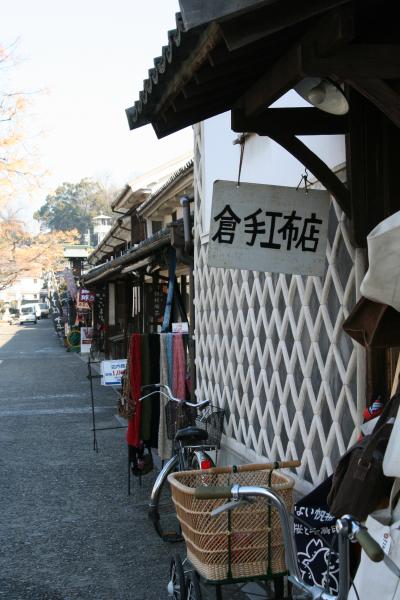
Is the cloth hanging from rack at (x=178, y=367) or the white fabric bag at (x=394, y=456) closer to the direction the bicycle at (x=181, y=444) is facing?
the cloth hanging from rack

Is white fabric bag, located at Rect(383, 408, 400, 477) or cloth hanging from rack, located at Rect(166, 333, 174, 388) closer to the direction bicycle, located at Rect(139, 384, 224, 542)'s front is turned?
the cloth hanging from rack

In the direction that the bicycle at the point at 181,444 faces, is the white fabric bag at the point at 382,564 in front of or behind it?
behind
